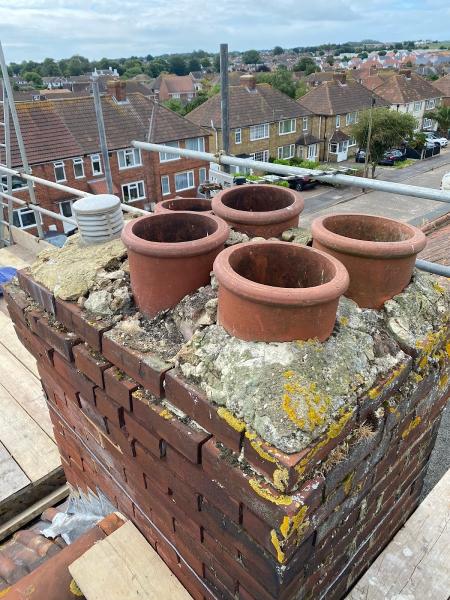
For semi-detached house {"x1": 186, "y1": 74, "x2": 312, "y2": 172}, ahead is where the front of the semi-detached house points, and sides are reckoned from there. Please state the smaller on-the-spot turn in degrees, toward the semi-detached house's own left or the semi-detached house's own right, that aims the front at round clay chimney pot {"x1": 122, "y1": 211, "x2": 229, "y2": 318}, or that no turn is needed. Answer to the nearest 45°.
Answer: approximately 45° to the semi-detached house's own right

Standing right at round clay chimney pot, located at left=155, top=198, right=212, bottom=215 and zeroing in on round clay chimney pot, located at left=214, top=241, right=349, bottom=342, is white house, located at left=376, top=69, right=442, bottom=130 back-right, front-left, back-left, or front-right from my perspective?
back-left

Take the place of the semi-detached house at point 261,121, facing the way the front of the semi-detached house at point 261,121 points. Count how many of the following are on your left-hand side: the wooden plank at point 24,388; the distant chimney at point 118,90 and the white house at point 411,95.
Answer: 1

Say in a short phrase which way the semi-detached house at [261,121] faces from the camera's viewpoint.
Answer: facing the viewer and to the right of the viewer

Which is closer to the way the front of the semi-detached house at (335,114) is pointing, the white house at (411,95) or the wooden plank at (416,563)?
the wooden plank

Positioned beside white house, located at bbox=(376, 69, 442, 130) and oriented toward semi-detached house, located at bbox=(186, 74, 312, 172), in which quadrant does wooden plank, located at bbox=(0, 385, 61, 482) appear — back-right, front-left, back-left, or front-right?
front-left

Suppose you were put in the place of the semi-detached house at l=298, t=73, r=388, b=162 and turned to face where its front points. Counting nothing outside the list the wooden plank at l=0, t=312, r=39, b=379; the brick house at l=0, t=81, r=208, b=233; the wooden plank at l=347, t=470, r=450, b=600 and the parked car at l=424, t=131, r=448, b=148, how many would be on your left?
1

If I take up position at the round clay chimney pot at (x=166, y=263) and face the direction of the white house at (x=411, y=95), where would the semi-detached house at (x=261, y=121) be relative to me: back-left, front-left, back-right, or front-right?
front-left

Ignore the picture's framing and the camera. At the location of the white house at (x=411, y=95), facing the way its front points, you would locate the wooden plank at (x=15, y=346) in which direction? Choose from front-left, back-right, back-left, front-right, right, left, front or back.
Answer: front-right

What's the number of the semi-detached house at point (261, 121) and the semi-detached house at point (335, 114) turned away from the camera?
0

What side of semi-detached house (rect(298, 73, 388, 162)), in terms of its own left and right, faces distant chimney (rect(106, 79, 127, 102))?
right

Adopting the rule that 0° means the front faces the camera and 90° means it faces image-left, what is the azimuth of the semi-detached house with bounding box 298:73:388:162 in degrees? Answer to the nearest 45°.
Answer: approximately 315°

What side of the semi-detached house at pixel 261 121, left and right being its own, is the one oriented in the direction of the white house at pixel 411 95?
left

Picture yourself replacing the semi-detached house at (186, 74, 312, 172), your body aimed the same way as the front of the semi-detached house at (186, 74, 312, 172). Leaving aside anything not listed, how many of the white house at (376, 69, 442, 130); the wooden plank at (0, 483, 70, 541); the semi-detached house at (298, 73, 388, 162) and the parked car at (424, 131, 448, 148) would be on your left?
3

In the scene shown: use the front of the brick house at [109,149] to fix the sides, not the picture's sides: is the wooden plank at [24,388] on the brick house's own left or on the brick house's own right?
on the brick house's own right
